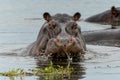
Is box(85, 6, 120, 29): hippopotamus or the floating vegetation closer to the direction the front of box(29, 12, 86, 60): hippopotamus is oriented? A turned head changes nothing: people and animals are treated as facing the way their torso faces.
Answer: the floating vegetation

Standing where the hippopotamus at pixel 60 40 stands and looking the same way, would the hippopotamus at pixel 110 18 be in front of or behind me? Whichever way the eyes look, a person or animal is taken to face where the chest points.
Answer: behind

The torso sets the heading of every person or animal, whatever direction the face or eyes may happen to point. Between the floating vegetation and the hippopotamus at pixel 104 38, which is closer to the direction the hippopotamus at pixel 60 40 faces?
the floating vegetation

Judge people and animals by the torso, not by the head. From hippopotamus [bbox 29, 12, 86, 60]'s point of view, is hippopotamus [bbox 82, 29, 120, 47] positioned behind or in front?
behind

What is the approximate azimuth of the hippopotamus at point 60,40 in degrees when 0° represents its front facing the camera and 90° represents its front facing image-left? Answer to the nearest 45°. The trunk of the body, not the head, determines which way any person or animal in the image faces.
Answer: approximately 0°
